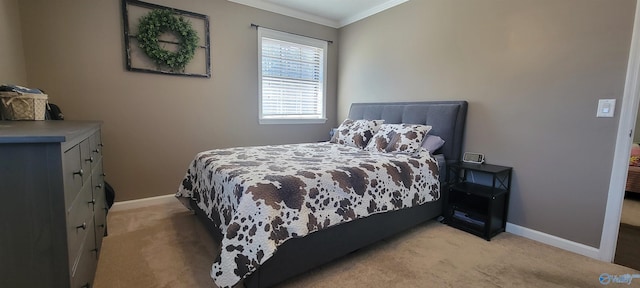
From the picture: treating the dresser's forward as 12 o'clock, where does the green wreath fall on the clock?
The green wreath is roughly at 10 o'clock from the dresser.

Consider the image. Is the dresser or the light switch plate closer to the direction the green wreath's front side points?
the dresser

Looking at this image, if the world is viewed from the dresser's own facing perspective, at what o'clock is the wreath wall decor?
The wreath wall decor is roughly at 10 o'clock from the dresser.

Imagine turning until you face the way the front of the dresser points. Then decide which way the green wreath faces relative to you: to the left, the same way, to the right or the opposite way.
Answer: to the right

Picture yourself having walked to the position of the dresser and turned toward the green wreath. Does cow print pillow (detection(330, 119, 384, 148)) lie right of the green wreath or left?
right

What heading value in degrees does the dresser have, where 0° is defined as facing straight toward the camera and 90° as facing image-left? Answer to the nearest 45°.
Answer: approximately 270°

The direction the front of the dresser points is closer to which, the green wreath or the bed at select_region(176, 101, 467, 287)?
the bed

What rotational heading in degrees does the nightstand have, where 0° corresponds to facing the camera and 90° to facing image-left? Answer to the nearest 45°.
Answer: approximately 45°
